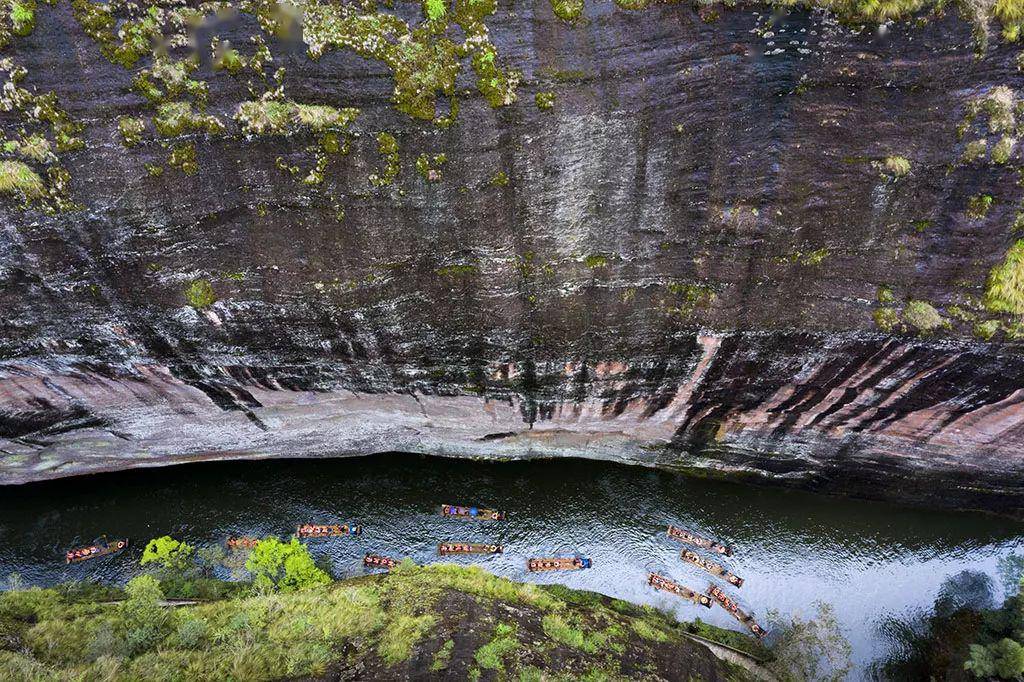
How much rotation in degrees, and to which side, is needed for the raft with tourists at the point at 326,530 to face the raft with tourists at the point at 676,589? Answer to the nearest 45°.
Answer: approximately 135° to its left

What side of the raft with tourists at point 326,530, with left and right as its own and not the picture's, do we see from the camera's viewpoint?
left

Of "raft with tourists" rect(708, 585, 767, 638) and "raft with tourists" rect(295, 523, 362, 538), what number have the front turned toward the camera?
0

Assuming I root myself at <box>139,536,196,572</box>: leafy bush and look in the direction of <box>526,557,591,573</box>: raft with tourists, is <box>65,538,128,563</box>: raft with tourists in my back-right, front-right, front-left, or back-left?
back-left
